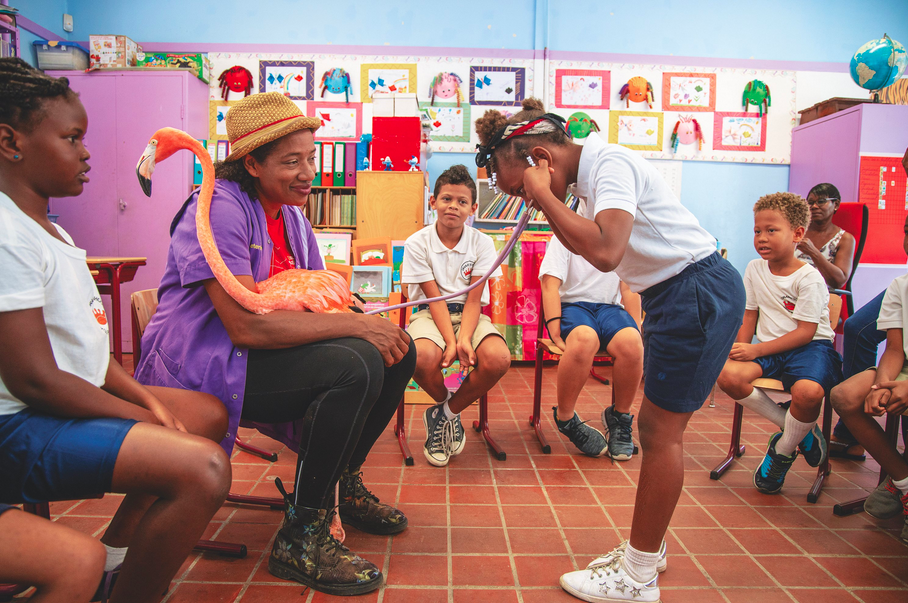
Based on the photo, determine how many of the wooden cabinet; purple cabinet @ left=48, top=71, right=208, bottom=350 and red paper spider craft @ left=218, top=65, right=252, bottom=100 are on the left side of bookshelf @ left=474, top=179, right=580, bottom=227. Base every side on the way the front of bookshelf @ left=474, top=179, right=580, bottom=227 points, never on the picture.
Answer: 0

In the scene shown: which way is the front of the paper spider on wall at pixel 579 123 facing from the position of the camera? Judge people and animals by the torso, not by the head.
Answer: facing the viewer

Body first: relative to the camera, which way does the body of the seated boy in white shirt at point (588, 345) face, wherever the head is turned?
toward the camera

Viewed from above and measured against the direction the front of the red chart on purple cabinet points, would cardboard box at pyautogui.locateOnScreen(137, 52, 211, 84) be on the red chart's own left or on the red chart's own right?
on the red chart's own right

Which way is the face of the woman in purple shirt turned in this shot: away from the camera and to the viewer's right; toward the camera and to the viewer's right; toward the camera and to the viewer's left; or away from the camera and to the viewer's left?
toward the camera and to the viewer's right

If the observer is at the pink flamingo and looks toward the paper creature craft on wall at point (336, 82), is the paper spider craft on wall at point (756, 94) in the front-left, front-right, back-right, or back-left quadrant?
front-right

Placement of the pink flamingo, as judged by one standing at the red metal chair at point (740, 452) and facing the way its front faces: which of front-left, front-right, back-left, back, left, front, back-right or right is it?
front

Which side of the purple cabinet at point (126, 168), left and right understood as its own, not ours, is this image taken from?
front

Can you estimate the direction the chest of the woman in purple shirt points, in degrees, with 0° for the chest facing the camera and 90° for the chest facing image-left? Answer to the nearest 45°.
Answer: approximately 315°

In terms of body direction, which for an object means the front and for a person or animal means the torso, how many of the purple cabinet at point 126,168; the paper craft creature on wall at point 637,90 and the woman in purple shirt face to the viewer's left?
0

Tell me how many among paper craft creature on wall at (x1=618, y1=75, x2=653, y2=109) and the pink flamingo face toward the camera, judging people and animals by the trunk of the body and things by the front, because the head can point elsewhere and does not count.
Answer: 1

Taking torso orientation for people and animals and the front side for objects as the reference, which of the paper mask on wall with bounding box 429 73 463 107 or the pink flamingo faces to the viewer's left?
the pink flamingo

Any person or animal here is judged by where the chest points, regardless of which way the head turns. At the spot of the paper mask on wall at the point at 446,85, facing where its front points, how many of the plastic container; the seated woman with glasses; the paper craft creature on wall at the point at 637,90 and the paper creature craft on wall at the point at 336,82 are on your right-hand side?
2

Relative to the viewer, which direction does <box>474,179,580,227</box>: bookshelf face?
toward the camera
